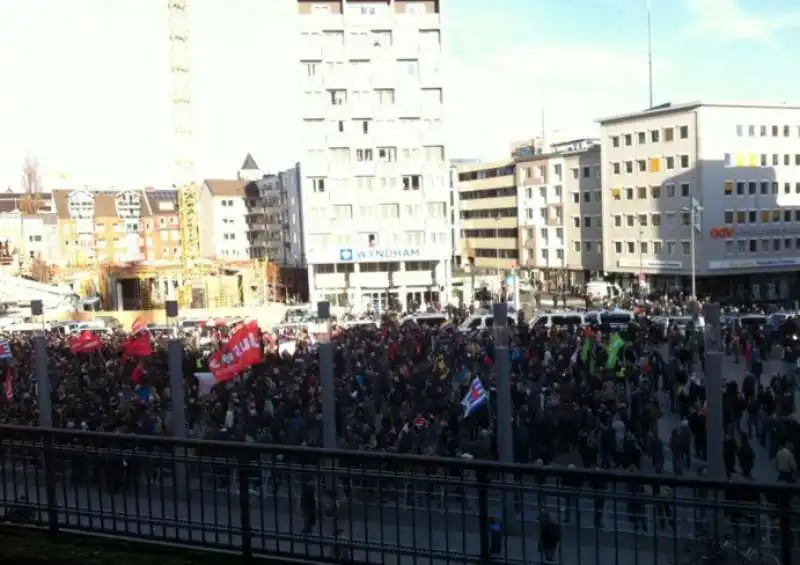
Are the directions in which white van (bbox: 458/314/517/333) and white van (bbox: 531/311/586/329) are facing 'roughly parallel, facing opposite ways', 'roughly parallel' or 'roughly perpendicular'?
roughly parallel

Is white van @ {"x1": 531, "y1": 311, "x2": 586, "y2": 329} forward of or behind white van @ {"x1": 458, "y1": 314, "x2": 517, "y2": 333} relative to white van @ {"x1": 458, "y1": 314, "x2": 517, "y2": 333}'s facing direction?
behind

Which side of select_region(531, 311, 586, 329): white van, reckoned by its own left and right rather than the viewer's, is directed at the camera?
left

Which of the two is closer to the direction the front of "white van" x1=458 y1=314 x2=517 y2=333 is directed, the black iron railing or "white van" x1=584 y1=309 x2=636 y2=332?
the black iron railing

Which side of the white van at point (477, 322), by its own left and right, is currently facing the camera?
left

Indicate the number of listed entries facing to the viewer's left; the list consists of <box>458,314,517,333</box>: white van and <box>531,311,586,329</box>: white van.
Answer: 2

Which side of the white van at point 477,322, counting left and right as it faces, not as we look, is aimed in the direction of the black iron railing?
left

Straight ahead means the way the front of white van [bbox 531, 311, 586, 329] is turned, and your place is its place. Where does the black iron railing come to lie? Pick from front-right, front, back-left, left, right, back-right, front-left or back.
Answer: left

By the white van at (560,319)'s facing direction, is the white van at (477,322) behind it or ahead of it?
ahead

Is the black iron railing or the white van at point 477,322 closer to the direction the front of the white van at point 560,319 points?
the white van
